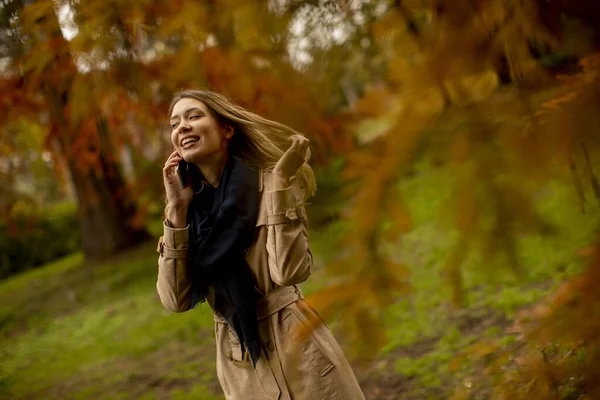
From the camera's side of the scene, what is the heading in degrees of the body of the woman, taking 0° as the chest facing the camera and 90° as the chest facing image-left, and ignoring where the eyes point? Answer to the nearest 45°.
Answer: approximately 45°

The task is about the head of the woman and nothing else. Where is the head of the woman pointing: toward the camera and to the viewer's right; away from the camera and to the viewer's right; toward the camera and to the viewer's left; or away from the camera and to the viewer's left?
toward the camera and to the viewer's left
